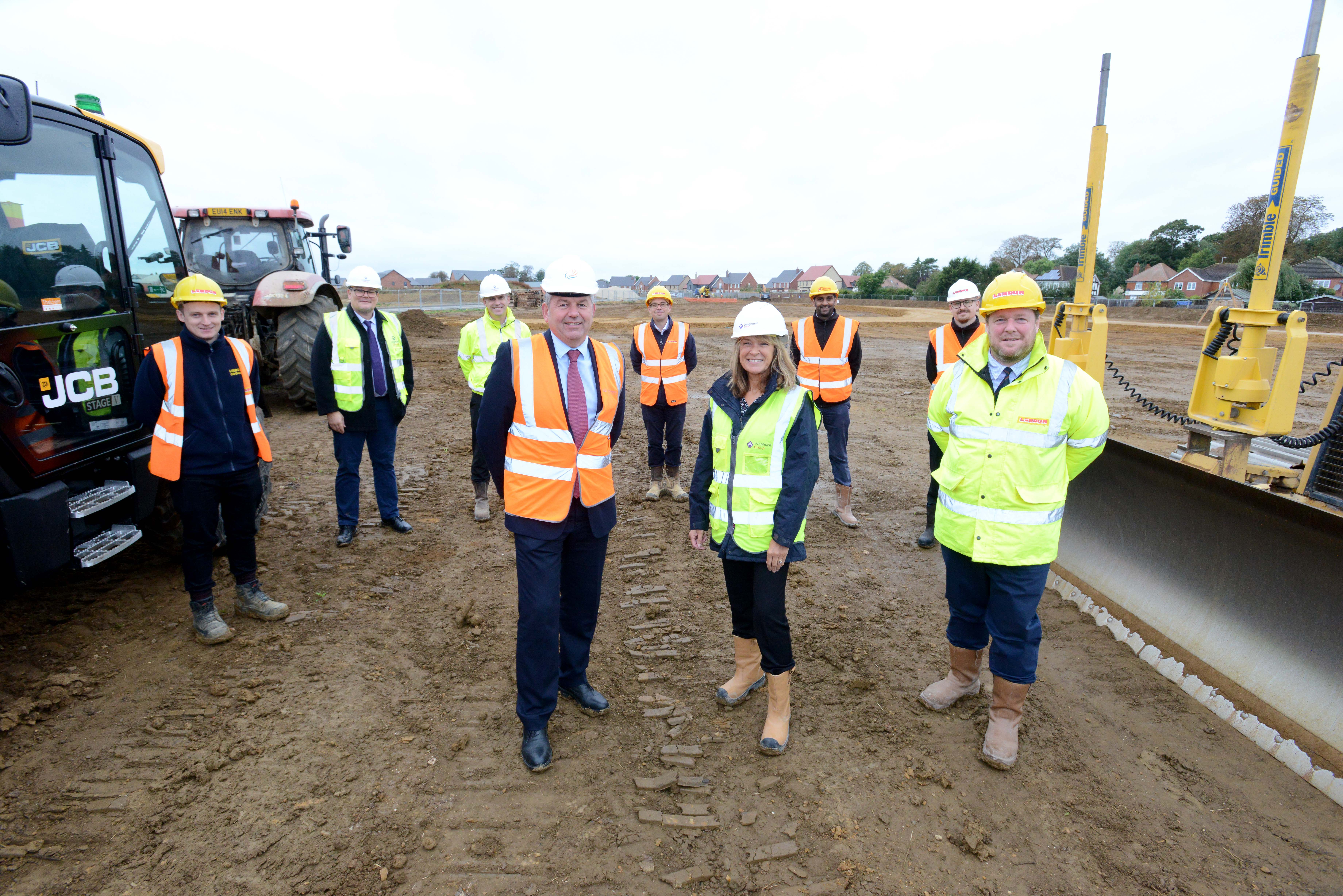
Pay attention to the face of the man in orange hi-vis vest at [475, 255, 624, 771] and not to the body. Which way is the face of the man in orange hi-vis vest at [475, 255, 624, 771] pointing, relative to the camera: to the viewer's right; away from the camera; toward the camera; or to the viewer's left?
toward the camera

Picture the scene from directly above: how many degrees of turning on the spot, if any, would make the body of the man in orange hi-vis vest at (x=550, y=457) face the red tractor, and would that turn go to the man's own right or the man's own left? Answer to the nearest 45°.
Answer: approximately 180°

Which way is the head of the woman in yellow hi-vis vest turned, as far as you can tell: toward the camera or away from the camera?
toward the camera

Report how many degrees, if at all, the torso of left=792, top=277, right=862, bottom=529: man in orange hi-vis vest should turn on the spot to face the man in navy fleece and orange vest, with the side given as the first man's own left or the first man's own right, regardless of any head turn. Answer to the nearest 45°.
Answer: approximately 45° to the first man's own right

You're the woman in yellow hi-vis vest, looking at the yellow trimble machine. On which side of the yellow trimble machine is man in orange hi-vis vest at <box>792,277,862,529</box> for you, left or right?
left

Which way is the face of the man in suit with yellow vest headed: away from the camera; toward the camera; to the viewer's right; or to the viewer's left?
toward the camera

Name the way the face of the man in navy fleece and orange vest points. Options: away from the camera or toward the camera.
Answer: toward the camera

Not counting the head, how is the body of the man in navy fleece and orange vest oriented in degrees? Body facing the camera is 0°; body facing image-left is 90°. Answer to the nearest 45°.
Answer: approximately 315°

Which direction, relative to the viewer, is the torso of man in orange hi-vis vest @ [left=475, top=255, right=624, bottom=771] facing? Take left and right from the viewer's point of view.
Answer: facing the viewer and to the right of the viewer

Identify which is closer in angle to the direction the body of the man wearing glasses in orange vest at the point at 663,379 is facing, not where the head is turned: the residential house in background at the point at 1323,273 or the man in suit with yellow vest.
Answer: the man in suit with yellow vest

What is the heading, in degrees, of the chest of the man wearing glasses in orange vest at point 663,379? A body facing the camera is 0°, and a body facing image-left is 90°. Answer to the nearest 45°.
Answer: approximately 0°

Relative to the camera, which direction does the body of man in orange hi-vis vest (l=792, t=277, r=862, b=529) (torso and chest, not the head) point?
toward the camera

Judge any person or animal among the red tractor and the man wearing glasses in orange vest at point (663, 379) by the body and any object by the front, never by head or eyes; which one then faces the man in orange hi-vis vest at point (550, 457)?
the man wearing glasses in orange vest
